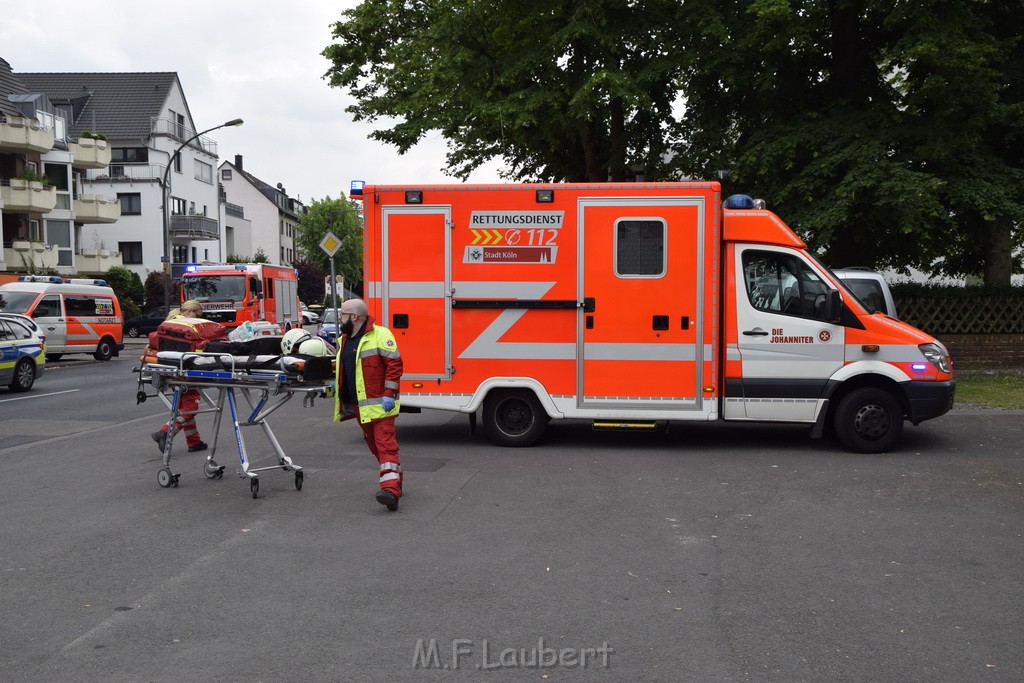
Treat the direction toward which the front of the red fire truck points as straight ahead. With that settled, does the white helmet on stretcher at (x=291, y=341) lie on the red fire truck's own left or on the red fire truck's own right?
on the red fire truck's own left

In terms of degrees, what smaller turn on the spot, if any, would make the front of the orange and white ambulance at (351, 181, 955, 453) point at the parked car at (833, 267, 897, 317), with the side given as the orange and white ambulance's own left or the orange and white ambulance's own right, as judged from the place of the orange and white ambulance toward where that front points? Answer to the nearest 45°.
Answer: approximately 45° to the orange and white ambulance's own left

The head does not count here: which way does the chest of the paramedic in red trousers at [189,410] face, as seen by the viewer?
to the viewer's right

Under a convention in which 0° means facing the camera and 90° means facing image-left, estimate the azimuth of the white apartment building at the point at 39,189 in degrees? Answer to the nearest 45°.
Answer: approximately 315°

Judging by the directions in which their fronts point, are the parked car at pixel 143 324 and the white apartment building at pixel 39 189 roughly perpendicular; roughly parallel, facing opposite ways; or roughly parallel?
roughly perpendicular

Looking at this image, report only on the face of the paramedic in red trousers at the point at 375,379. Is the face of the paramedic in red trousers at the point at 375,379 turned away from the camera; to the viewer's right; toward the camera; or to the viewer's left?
to the viewer's left

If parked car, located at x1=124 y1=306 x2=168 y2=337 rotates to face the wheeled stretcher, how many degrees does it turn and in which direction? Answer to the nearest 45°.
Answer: approximately 45° to its left

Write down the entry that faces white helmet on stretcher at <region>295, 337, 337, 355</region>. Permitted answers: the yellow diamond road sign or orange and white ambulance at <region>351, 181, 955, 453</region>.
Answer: the yellow diamond road sign

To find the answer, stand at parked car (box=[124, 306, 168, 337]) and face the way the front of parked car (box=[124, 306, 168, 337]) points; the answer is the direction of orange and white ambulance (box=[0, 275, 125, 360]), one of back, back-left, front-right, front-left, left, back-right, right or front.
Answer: front-left

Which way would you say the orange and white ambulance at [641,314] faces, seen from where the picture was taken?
facing to the right of the viewer

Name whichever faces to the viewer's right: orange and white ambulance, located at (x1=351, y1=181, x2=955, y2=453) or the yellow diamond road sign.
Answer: the orange and white ambulance

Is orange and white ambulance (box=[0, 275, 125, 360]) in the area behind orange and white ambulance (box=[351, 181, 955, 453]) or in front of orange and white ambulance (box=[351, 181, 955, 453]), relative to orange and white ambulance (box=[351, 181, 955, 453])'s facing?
behind

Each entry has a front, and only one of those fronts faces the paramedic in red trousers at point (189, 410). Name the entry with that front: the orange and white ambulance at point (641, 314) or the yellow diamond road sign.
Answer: the yellow diamond road sign
